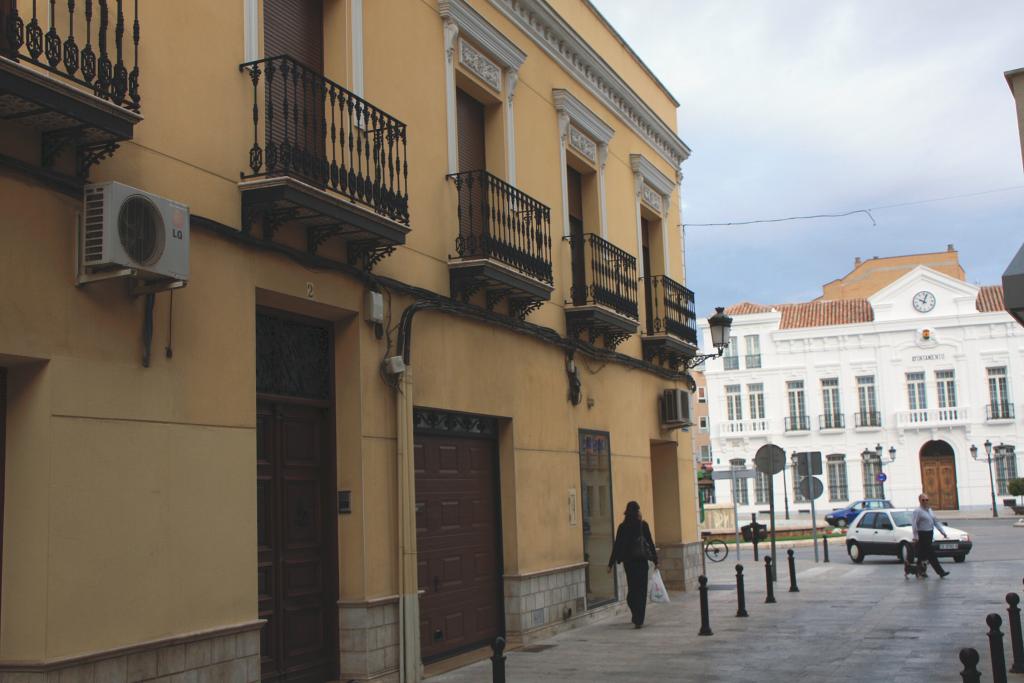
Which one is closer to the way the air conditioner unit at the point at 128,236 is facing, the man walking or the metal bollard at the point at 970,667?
the metal bollard

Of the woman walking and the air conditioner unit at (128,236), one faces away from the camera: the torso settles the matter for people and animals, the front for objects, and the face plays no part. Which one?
the woman walking

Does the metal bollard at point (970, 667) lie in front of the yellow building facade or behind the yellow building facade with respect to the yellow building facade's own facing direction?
in front

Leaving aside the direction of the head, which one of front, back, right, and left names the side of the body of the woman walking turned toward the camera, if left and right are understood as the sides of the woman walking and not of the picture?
back

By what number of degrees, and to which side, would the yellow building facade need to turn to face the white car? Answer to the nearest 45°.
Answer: approximately 90° to its left

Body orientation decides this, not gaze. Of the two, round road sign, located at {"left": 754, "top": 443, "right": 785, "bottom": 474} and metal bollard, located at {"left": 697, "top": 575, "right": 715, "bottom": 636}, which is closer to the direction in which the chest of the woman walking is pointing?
the round road sign

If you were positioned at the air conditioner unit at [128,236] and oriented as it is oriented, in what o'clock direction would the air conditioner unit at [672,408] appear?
the air conditioner unit at [672,408] is roughly at 9 o'clock from the air conditioner unit at [128,236].

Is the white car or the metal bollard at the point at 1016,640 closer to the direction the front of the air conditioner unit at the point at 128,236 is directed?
the metal bollard

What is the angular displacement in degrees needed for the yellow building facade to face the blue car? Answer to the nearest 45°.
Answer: approximately 90° to its left

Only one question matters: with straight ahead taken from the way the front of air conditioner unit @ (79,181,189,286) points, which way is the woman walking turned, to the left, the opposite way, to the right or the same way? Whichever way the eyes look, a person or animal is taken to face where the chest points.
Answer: to the left

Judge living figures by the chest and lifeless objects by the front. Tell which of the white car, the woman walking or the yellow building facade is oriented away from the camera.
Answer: the woman walking

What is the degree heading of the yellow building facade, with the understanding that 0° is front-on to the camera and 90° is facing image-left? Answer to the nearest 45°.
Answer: approximately 315°

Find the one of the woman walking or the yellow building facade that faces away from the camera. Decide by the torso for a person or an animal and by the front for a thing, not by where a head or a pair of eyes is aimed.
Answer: the woman walking

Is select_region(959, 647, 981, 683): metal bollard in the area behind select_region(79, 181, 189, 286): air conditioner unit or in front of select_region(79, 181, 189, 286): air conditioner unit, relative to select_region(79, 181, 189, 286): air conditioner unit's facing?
in front

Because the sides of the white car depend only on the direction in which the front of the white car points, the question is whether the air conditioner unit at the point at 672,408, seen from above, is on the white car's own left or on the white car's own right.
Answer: on the white car's own right

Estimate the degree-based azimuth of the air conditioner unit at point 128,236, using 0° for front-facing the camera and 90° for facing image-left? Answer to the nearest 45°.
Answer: approximately 315°
